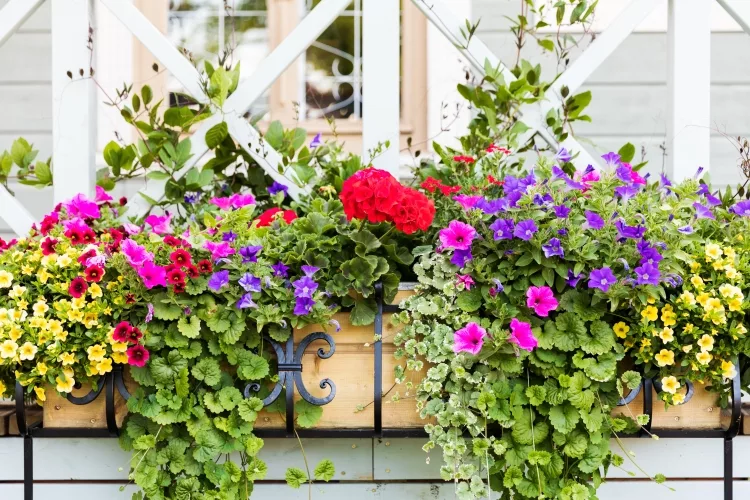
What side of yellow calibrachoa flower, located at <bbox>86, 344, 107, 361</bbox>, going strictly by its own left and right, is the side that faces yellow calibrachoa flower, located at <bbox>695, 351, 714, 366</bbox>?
left

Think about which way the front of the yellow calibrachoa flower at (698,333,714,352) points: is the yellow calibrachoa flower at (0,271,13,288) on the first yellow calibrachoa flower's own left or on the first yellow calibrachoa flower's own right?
on the first yellow calibrachoa flower's own right

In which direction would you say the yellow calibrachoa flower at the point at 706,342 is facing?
toward the camera

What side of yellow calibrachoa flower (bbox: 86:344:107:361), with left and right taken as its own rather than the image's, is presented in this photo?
front

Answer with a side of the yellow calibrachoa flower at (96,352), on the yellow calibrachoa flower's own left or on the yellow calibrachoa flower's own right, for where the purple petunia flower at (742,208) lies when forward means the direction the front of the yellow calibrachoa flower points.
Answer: on the yellow calibrachoa flower's own left

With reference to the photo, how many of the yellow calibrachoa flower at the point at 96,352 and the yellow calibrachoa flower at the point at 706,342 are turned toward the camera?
2

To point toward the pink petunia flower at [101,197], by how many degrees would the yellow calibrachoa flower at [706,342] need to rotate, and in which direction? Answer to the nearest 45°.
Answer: approximately 90° to its right
